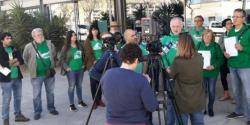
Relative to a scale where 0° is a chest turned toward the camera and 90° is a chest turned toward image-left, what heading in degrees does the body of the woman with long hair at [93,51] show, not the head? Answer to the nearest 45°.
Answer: approximately 315°

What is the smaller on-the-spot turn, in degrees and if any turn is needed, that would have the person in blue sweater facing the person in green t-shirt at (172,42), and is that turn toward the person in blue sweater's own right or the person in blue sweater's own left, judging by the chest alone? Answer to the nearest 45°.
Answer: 0° — they already face them

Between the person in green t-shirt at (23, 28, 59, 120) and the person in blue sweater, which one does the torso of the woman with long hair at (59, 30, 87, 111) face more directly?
the person in blue sweater

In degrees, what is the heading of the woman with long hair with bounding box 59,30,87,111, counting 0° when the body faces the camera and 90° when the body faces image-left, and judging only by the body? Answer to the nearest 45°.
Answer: approximately 315°

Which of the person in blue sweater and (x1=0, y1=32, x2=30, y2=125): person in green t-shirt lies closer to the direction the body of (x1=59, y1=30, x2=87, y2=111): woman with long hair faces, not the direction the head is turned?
the person in blue sweater

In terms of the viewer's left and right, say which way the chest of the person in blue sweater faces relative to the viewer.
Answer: facing away from the viewer
